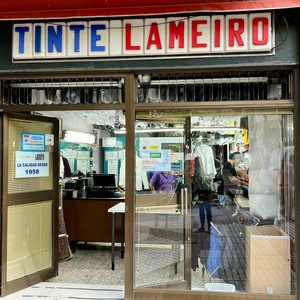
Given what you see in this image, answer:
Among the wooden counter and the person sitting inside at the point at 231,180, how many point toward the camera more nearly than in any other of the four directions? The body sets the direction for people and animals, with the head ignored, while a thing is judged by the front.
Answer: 1

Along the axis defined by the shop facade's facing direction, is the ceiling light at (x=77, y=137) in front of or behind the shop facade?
behind

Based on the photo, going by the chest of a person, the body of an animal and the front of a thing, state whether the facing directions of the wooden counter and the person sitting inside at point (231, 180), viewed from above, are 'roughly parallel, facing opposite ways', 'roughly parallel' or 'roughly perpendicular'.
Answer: roughly perpendicular

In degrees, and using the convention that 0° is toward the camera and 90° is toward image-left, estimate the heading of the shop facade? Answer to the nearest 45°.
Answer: approximately 0°
